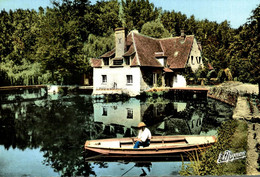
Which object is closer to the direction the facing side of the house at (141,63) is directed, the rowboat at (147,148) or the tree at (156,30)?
the rowboat

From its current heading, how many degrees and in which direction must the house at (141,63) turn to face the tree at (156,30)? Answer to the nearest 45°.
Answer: approximately 135° to its left

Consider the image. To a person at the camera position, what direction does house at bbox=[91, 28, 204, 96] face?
facing the viewer and to the right of the viewer

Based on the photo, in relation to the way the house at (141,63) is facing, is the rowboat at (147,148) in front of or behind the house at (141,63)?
in front

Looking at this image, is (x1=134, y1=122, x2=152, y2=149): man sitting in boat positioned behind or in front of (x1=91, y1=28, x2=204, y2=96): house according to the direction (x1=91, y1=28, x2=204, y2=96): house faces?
in front

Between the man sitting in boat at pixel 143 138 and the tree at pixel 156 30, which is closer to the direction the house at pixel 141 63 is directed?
the man sitting in boat
